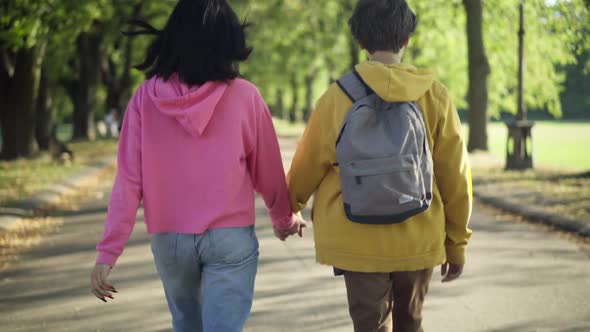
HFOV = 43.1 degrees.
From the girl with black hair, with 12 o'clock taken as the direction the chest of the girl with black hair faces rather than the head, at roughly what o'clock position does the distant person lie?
The distant person is roughly at 12 o'clock from the girl with black hair.

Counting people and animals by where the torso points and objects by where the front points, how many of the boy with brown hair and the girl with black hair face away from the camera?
2

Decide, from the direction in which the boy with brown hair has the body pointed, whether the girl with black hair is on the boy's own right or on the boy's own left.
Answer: on the boy's own left

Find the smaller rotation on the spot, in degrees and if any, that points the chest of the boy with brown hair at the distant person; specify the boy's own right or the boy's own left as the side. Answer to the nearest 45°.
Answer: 0° — they already face them

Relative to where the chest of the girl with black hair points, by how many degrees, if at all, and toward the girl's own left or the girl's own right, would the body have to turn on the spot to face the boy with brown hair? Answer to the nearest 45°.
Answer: approximately 90° to the girl's own right

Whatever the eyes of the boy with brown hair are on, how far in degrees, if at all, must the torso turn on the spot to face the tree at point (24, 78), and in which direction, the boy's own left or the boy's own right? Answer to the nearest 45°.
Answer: approximately 45° to the boy's own left

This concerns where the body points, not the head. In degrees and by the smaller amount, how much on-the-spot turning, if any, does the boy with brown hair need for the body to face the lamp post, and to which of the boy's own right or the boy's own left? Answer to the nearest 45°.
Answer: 0° — they already face it

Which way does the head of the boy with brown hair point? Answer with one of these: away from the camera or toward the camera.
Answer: away from the camera

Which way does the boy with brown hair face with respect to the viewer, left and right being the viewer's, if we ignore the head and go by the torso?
facing away from the viewer

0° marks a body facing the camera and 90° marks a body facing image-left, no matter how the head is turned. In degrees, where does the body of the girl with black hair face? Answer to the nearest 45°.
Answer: approximately 180°

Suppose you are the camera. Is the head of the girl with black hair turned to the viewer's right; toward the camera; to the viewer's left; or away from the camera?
away from the camera
